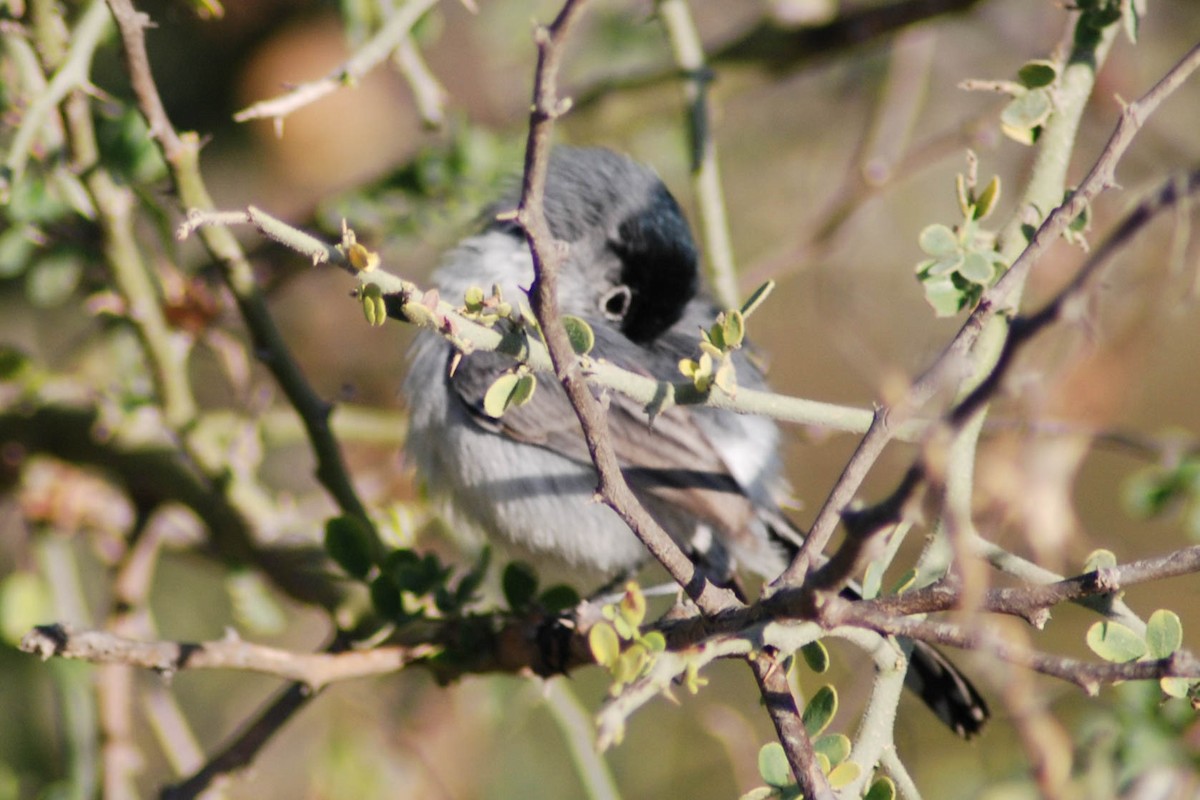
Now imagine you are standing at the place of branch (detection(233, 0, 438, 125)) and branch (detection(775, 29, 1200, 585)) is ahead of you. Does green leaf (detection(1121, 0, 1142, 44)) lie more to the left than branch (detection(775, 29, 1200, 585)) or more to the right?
left

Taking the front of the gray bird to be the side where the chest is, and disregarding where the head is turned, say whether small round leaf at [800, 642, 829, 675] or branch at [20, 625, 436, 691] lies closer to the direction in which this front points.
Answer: the branch

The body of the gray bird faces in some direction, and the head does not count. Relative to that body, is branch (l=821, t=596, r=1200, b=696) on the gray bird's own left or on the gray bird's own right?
on the gray bird's own left

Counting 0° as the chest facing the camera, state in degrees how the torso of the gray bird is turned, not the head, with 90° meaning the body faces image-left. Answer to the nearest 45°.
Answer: approximately 90°

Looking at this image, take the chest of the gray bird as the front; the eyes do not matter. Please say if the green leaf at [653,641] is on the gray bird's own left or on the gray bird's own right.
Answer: on the gray bird's own left

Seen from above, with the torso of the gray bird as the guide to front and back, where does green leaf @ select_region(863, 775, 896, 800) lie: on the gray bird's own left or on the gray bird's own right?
on the gray bird's own left

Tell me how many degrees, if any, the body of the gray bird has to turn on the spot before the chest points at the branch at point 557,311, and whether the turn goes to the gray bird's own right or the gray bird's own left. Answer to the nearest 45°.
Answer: approximately 90° to the gray bird's own left
